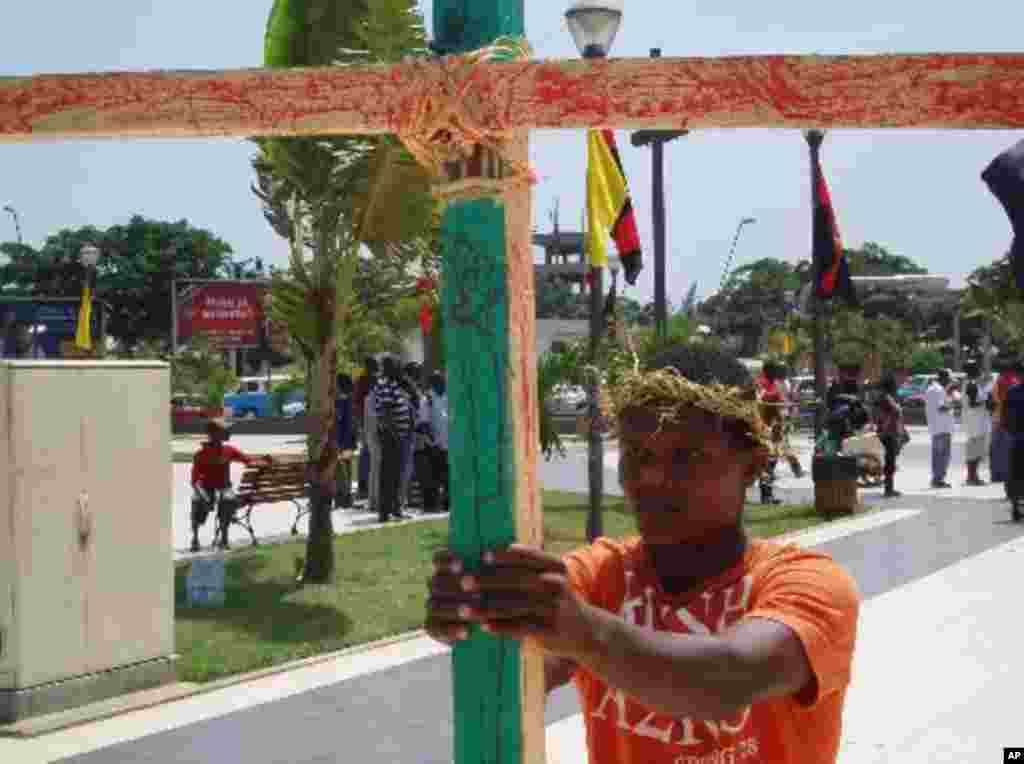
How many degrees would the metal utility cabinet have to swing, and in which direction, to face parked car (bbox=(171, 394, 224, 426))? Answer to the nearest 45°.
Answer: approximately 135° to its left

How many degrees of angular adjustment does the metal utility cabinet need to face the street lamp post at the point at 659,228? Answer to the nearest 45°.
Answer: approximately 90° to its left

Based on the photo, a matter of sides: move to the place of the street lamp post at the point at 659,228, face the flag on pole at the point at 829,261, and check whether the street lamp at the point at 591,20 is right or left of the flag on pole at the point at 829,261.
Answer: right

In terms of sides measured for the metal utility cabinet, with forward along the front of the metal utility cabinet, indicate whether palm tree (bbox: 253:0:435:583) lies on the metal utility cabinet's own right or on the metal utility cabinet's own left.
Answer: on the metal utility cabinet's own left

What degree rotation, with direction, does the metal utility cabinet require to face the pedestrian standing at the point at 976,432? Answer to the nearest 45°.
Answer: approximately 90° to its left

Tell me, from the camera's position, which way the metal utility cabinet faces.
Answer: facing the viewer and to the right of the viewer

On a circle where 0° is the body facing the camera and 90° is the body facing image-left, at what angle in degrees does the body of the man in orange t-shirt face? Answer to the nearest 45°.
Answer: approximately 45°
